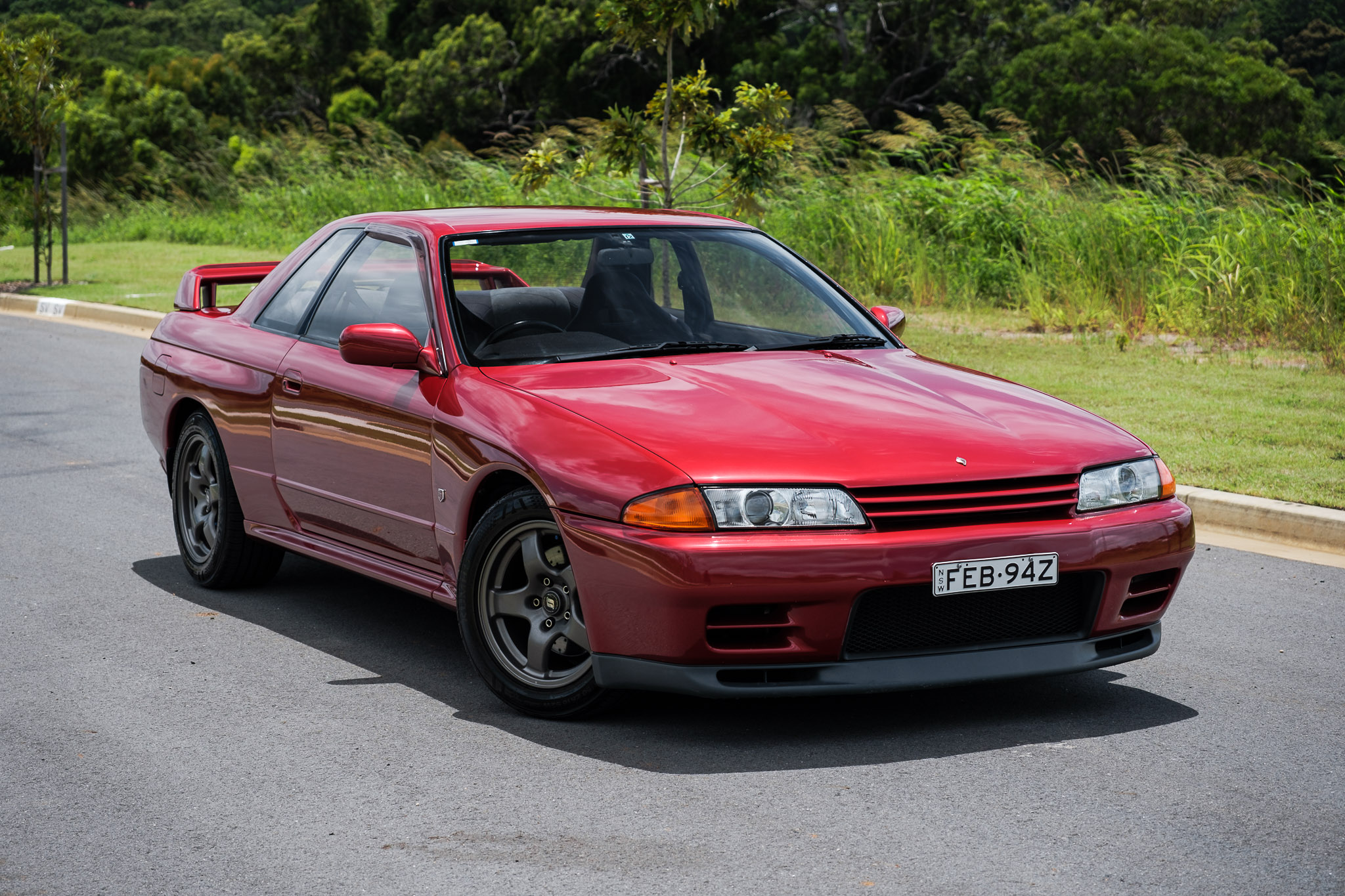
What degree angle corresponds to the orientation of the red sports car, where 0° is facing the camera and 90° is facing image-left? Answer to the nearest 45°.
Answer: approximately 315°

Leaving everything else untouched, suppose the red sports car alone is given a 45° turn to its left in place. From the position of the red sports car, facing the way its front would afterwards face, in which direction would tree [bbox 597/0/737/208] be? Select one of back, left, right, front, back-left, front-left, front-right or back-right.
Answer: left

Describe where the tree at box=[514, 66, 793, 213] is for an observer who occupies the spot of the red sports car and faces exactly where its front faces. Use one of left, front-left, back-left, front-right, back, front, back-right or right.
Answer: back-left

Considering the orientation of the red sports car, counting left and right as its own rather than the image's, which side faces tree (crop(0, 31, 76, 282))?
back

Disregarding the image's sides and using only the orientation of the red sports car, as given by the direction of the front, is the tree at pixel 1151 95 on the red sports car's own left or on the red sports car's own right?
on the red sports car's own left
